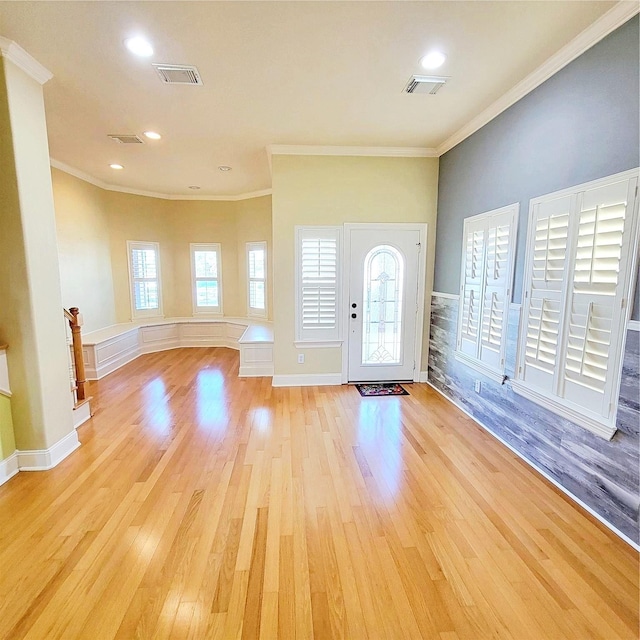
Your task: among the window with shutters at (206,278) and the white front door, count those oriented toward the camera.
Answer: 2

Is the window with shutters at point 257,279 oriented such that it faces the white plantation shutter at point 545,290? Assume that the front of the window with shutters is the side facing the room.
no

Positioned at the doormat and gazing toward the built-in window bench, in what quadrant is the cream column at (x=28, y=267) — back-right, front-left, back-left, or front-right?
front-left

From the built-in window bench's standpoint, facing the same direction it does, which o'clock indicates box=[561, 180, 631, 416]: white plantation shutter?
The white plantation shutter is roughly at 11 o'clock from the built-in window bench.

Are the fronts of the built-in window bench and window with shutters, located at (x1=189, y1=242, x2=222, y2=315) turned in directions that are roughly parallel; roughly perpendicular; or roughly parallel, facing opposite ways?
roughly parallel

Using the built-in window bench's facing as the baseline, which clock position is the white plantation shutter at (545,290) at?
The white plantation shutter is roughly at 11 o'clock from the built-in window bench.

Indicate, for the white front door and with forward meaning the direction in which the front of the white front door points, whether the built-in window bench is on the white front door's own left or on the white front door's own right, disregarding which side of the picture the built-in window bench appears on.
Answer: on the white front door's own right

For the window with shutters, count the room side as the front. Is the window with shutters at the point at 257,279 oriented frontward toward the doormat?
no

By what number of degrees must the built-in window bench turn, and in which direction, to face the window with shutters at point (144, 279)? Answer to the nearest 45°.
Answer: approximately 135° to its right

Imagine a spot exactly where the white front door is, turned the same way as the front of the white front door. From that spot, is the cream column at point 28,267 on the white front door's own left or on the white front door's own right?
on the white front door's own right

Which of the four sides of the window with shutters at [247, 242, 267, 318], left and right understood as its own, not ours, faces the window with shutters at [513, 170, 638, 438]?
left

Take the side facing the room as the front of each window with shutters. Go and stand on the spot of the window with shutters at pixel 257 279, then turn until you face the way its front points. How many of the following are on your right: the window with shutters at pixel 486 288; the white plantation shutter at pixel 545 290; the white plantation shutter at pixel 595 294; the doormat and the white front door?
0

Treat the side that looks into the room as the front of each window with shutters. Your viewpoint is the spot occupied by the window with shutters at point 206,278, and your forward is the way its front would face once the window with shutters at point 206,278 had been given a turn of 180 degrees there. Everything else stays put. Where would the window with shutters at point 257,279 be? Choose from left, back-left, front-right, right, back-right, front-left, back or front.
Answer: back-right

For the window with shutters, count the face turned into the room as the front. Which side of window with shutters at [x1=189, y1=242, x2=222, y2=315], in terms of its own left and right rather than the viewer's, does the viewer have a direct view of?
front

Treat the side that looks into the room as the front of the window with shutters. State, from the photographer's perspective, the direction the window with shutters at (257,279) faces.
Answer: facing the viewer and to the left of the viewer

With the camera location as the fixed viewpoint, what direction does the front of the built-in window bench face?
facing the viewer

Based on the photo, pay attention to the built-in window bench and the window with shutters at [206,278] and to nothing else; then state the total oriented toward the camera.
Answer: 2

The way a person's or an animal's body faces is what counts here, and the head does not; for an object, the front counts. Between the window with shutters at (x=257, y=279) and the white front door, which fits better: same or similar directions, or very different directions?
same or similar directions

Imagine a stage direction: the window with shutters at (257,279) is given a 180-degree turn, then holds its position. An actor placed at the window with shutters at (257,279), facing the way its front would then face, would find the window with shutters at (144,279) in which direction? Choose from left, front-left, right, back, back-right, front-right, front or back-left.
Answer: back-left
